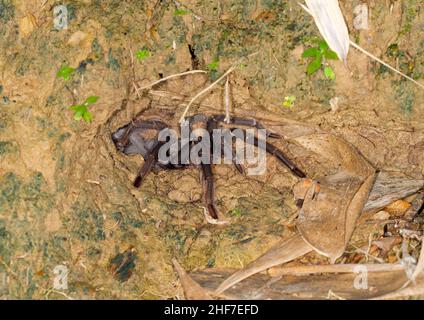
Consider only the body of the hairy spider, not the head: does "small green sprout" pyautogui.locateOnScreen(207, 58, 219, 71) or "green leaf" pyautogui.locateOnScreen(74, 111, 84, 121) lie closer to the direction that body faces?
the small green sprout

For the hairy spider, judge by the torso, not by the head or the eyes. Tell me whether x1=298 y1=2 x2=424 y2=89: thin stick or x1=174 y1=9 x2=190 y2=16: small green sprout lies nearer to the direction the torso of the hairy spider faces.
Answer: the thin stick

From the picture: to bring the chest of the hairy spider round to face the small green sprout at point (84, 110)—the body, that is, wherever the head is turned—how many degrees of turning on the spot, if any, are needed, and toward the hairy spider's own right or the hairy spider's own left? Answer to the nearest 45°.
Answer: approximately 135° to the hairy spider's own right

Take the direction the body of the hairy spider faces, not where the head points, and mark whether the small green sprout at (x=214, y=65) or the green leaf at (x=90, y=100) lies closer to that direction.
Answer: the small green sprout

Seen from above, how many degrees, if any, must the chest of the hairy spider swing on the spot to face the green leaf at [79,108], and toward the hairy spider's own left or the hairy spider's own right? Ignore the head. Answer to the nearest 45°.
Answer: approximately 135° to the hairy spider's own right

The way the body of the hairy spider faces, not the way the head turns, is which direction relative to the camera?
to the viewer's right

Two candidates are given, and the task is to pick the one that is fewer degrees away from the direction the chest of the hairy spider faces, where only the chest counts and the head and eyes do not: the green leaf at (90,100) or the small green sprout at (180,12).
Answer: the small green sprout
